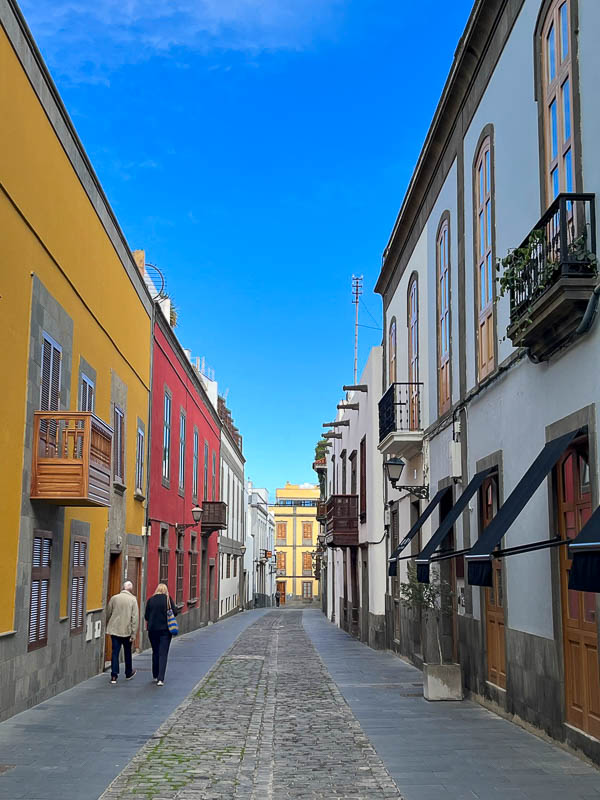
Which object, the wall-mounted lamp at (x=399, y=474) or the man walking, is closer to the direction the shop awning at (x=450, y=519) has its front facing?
the man walking

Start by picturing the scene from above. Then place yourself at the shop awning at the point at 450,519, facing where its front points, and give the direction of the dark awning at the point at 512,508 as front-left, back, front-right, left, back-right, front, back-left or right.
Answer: left

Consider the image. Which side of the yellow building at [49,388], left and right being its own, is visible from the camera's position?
right

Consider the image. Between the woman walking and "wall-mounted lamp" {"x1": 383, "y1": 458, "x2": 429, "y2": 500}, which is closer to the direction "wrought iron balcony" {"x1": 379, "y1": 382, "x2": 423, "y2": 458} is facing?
the woman walking

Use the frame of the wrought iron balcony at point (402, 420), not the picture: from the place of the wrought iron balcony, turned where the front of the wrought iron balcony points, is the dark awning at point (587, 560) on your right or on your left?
on your left

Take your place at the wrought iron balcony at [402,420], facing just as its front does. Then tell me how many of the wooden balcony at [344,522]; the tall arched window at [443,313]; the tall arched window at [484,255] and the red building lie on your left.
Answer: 2

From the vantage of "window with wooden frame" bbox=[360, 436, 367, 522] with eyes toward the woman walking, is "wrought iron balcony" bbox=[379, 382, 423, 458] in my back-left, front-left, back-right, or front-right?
front-left

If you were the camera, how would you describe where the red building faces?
facing to the right of the viewer

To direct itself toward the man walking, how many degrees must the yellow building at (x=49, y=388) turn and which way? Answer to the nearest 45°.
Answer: approximately 90° to its left

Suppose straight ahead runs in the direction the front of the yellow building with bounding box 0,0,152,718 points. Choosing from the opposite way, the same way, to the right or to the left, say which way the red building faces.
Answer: the same way

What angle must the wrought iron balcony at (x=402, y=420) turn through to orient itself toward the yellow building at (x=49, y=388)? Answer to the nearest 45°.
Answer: approximately 45° to its left

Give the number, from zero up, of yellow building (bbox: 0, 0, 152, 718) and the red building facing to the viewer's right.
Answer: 2

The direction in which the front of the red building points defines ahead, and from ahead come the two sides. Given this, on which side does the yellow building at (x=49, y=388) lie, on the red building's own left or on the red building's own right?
on the red building's own right

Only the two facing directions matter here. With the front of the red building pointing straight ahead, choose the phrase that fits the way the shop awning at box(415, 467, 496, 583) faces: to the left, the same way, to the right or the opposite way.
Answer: the opposite way

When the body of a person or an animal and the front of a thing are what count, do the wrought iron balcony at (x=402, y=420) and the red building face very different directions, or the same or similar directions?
very different directions

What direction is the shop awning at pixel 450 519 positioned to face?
to the viewer's left

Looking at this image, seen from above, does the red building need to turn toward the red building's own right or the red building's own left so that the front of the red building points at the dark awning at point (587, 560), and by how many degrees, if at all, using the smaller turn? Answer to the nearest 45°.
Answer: approximately 90° to the red building's own right

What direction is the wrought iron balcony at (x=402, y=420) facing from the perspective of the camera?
to the viewer's left
